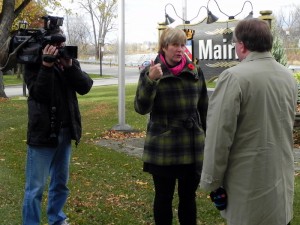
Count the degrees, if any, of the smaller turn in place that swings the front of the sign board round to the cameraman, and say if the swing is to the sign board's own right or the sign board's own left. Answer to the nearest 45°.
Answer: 0° — it already faces them

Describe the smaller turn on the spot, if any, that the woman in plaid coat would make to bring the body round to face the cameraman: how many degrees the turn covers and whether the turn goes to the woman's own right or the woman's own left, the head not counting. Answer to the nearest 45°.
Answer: approximately 135° to the woman's own right

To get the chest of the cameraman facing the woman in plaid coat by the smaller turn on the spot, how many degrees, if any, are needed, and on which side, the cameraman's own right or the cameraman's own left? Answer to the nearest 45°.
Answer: approximately 45° to the cameraman's own left

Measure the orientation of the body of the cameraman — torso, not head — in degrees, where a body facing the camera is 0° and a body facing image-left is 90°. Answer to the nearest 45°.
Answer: approximately 315°

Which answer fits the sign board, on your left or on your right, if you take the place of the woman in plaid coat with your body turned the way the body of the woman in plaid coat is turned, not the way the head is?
on your left

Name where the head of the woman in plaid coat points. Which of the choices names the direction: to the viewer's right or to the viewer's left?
to the viewer's right

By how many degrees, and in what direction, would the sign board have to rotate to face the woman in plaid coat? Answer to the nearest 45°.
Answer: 0° — it already faces them
